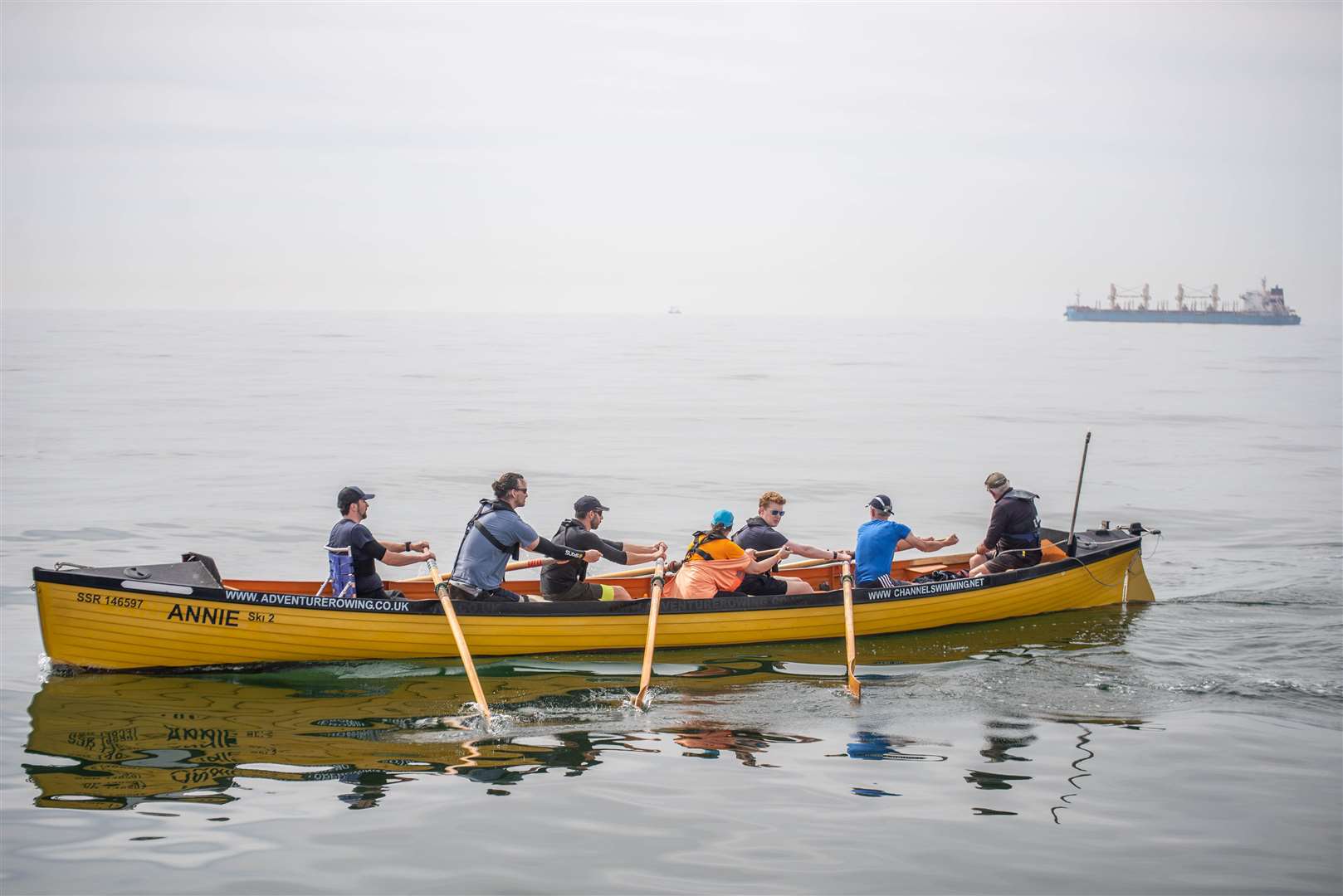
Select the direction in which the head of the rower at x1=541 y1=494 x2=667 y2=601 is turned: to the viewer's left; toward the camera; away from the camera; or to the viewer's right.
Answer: to the viewer's right

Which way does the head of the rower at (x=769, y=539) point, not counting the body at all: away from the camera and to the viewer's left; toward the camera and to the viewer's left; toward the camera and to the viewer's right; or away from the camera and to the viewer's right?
toward the camera and to the viewer's right

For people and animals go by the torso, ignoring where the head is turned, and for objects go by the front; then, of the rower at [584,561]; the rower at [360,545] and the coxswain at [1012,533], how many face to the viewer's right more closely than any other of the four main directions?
2

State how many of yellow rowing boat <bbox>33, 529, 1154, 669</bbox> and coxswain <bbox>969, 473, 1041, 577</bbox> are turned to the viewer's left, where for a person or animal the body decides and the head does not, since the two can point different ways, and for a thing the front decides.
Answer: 2

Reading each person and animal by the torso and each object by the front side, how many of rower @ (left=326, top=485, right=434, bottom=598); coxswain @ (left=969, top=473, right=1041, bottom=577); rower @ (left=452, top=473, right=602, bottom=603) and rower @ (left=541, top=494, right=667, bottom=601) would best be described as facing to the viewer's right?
3

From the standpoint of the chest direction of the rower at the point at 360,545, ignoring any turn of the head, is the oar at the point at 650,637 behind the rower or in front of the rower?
in front

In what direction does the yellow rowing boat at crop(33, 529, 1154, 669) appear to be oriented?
to the viewer's left

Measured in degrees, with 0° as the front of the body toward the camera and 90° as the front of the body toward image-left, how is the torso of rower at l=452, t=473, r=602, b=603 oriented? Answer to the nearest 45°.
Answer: approximately 270°

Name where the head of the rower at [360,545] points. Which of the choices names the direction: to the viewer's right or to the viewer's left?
to the viewer's right

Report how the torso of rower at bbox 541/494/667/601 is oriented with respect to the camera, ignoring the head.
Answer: to the viewer's right

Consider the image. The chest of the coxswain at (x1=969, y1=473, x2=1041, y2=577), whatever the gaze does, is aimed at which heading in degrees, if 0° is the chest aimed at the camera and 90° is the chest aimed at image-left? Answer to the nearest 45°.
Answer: approximately 90°

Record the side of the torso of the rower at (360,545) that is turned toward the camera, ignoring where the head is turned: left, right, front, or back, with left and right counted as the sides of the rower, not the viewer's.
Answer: right

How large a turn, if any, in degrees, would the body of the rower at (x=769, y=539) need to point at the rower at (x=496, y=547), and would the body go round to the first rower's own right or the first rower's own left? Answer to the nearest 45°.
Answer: approximately 135° to the first rower's own right
